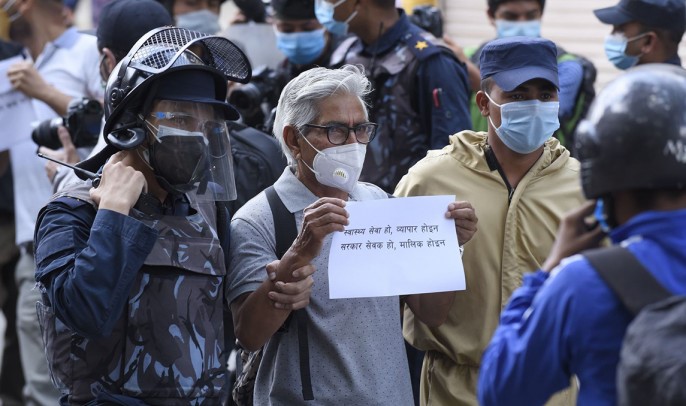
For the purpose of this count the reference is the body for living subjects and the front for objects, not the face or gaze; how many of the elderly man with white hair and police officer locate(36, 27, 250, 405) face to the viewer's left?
0

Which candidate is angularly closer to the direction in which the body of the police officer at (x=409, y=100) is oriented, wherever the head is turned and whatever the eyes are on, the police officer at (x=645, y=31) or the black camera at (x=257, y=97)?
the black camera

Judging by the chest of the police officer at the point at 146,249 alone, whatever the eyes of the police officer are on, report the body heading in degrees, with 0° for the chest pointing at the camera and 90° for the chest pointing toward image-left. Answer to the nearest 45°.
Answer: approximately 315°

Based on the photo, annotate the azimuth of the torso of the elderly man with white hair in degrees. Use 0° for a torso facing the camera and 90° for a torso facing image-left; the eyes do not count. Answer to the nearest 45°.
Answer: approximately 315°
